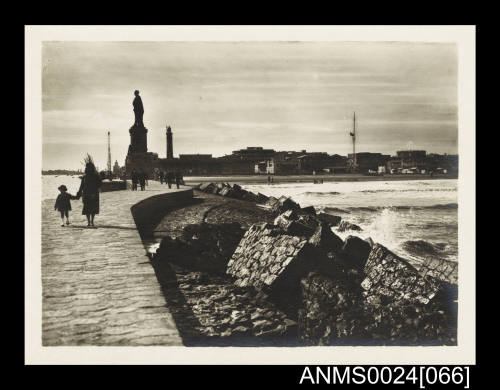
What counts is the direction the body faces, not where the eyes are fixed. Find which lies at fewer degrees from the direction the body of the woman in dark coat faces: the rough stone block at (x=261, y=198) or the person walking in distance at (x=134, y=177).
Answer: the person walking in distance

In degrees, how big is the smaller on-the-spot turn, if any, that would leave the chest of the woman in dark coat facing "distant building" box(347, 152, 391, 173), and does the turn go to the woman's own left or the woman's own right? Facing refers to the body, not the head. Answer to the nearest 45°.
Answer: approximately 90° to the woman's own right

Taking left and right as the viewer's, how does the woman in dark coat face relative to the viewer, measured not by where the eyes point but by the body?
facing away from the viewer

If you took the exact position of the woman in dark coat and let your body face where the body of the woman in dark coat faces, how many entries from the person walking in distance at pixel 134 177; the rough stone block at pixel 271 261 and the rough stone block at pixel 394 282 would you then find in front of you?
1

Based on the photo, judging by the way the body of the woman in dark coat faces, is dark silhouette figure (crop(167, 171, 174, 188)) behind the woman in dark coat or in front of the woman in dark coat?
in front
